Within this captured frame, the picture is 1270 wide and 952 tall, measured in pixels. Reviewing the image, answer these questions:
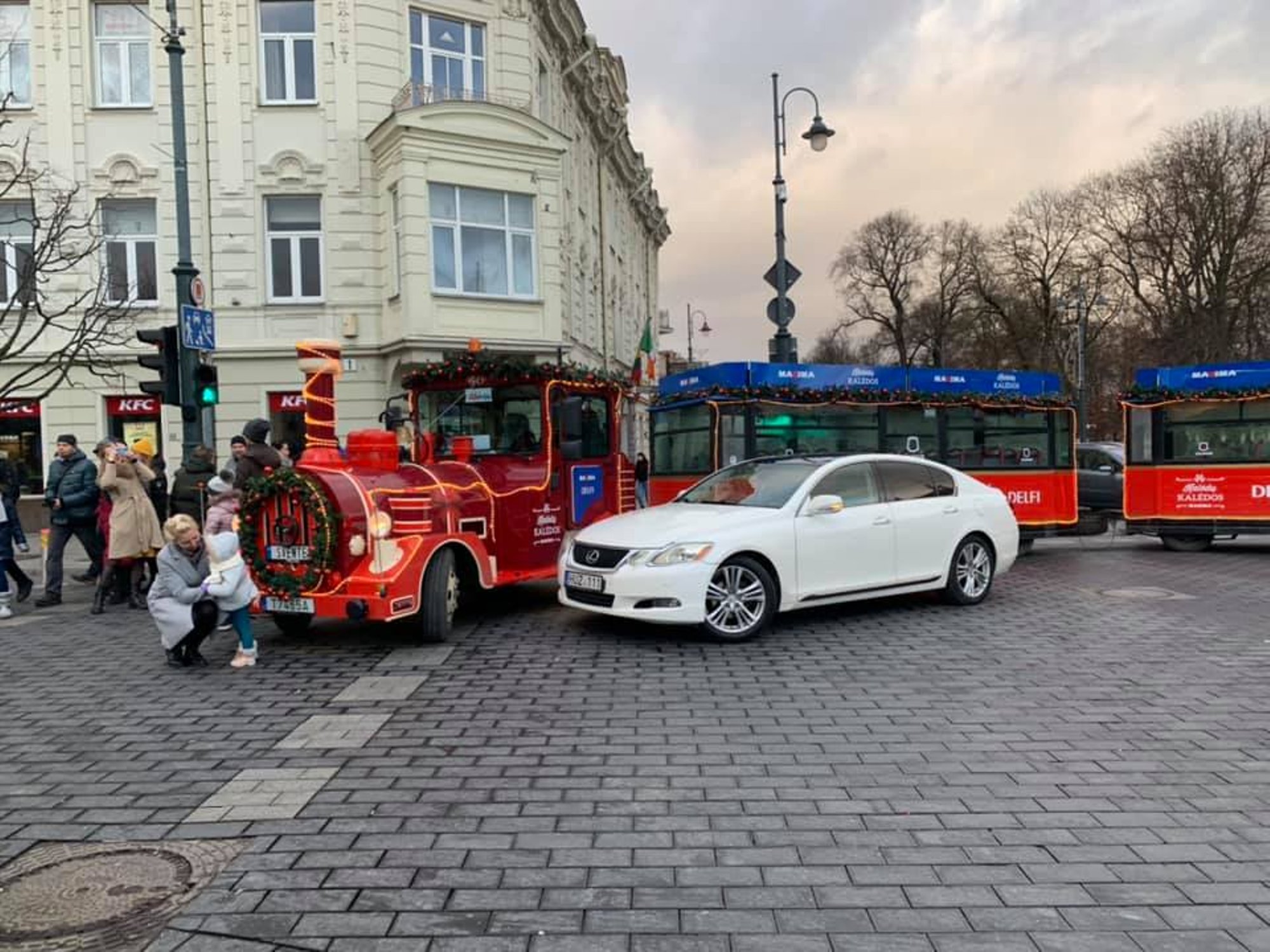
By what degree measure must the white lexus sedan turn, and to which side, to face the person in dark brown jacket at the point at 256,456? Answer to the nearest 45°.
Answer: approximately 45° to its right

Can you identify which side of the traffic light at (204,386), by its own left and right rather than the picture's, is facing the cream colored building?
back

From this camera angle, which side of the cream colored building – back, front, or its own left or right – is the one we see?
front

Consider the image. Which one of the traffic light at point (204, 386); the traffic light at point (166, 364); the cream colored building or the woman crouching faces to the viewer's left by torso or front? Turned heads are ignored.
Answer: the traffic light at point (166, 364)

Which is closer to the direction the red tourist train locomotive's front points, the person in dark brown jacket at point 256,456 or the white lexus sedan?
the person in dark brown jacket

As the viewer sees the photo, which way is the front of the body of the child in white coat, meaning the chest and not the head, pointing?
to the viewer's left

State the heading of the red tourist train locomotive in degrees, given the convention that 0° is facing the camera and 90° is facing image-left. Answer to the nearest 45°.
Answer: approximately 45°

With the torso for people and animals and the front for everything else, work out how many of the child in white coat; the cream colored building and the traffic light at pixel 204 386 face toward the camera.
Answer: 2

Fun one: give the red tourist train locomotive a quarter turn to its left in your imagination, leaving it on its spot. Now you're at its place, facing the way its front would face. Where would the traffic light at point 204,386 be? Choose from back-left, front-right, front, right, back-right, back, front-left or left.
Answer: back

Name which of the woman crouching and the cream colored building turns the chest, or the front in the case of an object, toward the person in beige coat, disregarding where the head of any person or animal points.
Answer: the cream colored building

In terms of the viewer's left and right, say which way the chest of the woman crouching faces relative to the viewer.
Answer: facing the viewer and to the right of the viewer

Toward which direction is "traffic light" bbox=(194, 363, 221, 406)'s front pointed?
toward the camera

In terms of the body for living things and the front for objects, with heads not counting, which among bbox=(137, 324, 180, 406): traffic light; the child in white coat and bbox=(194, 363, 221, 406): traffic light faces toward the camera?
bbox=(194, 363, 221, 406): traffic light

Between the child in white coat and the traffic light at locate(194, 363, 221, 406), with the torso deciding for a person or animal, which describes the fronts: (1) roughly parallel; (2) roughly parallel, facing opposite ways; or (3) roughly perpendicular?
roughly perpendicular

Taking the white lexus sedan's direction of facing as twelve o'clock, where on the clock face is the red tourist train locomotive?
The red tourist train locomotive is roughly at 1 o'clock from the white lexus sedan.

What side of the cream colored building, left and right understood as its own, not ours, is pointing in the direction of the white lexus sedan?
front

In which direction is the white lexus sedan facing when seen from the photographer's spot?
facing the viewer and to the left of the viewer

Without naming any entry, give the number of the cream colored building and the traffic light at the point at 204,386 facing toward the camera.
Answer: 2
